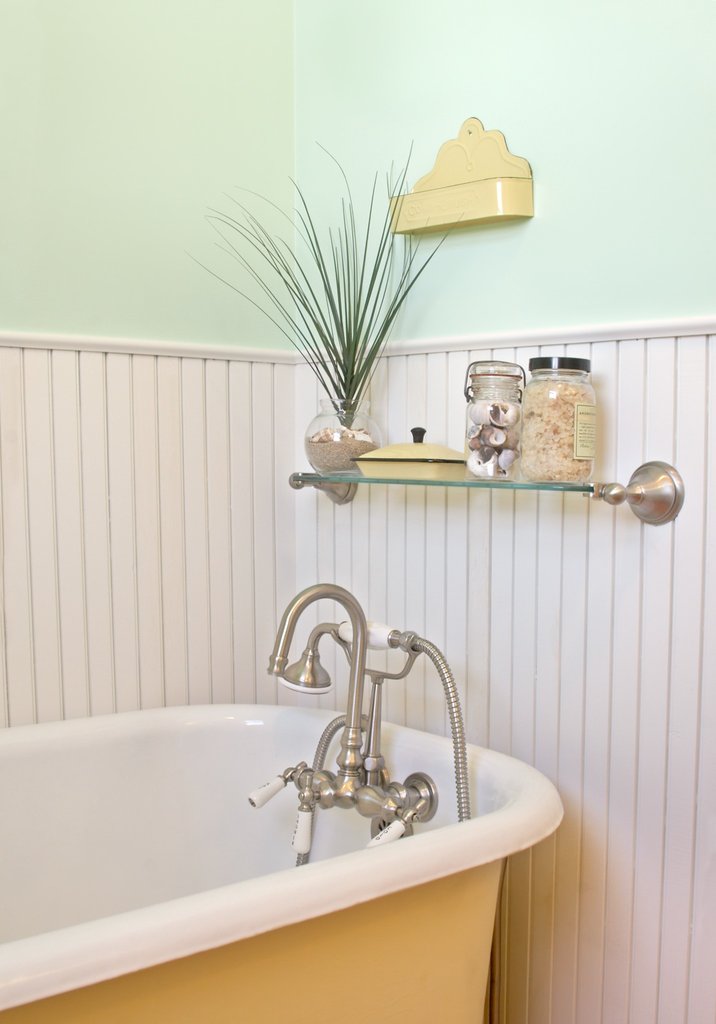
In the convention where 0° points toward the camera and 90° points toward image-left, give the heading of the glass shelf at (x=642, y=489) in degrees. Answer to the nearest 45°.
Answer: approximately 45°

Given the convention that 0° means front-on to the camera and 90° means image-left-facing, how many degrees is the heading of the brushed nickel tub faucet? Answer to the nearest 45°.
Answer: approximately 45°
